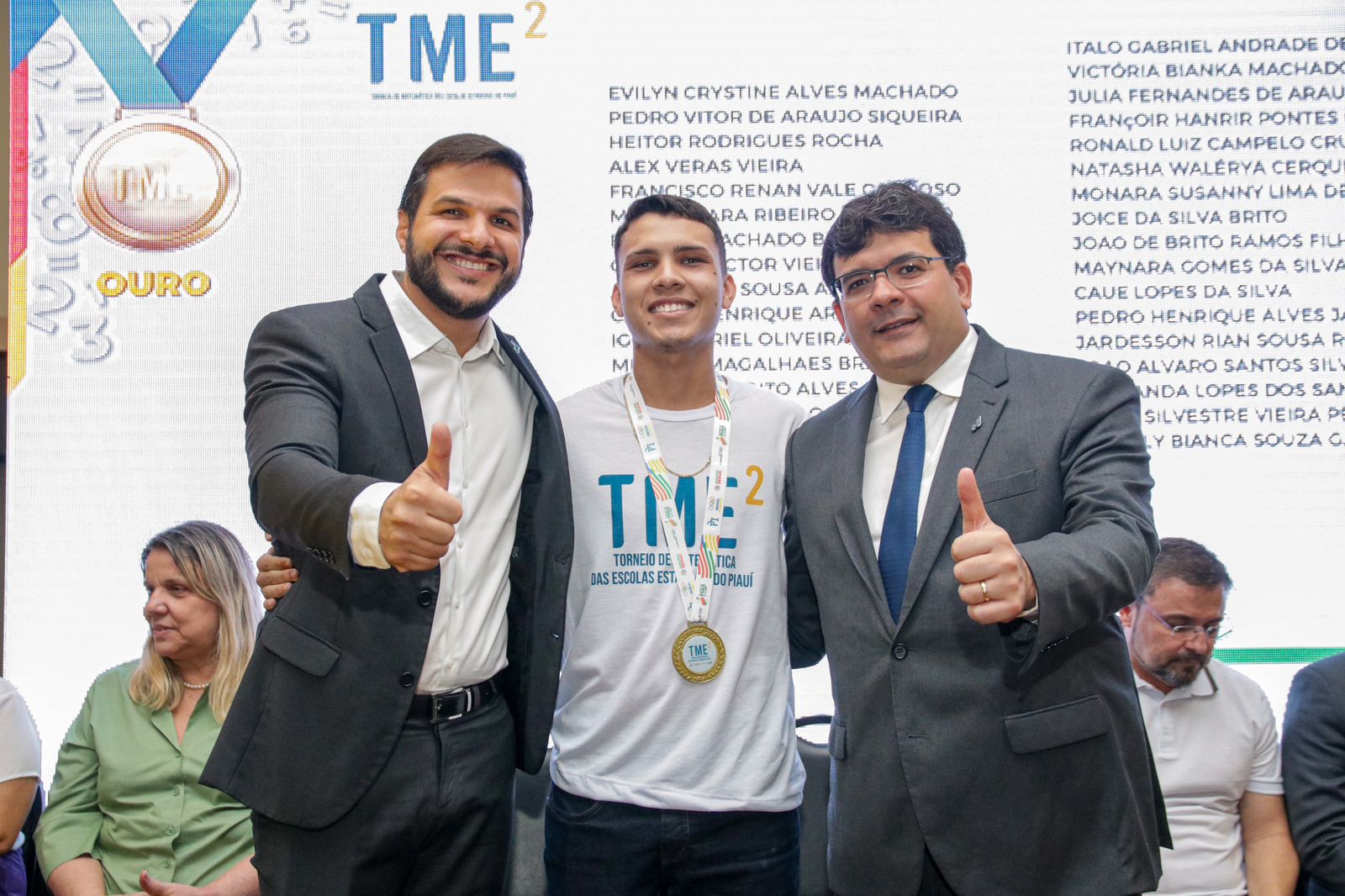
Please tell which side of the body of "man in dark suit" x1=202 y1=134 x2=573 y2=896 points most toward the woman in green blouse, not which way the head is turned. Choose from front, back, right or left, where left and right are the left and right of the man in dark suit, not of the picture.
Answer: back

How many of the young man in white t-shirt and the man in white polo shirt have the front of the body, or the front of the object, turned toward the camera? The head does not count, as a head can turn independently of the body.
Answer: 2

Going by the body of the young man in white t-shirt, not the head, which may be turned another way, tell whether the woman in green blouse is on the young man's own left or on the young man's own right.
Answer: on the young man's own right

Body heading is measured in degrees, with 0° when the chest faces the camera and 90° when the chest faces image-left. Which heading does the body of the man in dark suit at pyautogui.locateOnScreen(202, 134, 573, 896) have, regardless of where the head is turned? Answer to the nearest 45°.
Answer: approximately 315°

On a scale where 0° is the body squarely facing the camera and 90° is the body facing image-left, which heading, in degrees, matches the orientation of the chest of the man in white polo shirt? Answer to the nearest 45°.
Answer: approximately 0°

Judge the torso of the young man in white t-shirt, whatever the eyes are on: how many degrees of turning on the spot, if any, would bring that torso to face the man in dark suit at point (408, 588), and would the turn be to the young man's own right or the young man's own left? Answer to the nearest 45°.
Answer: approximately 45° to the young man's own right

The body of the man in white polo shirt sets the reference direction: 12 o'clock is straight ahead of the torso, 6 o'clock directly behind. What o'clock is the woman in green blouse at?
The woman in green blouse is roughly at 2 o'clock from the man in white polo shirt.

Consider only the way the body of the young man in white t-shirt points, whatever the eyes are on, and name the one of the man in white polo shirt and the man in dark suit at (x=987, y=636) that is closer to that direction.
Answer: the man in dark suit
